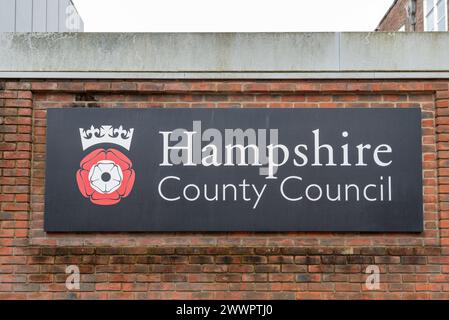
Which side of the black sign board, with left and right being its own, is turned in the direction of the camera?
front
